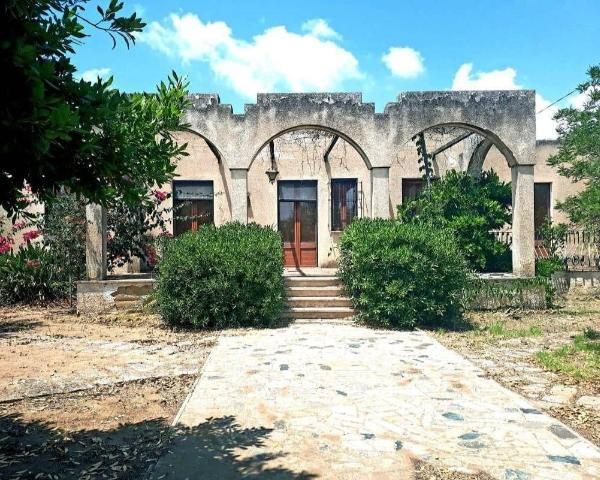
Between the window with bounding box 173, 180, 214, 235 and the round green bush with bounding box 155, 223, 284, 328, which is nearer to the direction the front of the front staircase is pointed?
the round green bush

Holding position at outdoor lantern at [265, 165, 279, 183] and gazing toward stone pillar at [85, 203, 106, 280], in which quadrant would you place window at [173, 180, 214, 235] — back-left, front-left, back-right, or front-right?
front-right

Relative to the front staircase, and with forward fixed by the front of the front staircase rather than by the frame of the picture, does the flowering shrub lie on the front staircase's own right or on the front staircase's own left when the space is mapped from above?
on the front staircase's own right

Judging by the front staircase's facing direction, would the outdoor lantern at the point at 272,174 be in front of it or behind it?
behind

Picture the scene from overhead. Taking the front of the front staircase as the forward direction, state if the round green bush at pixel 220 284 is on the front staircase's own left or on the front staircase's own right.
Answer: on the front staircase's own right

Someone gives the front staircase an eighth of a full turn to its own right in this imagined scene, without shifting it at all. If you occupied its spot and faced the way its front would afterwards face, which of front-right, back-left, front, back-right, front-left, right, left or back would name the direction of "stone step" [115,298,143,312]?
front-right

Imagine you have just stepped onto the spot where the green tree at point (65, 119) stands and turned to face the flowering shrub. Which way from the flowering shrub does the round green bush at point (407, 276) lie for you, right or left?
right

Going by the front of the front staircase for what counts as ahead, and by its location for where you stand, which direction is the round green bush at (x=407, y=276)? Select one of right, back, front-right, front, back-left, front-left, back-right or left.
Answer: front-left

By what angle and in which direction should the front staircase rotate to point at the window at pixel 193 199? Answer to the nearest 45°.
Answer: approximately 135° to its right

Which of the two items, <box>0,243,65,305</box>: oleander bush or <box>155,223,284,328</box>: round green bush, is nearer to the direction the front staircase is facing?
the round green bush

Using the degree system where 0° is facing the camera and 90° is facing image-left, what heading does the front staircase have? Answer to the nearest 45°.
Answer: approximately 0°

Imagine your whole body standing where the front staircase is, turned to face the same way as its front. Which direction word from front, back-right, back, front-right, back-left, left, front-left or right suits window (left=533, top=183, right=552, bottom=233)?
back-left

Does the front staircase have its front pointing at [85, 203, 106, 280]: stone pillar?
no

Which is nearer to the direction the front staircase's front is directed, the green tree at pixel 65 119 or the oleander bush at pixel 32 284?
the green tree

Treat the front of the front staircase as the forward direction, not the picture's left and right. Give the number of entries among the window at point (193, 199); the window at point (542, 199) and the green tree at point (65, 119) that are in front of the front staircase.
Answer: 1
